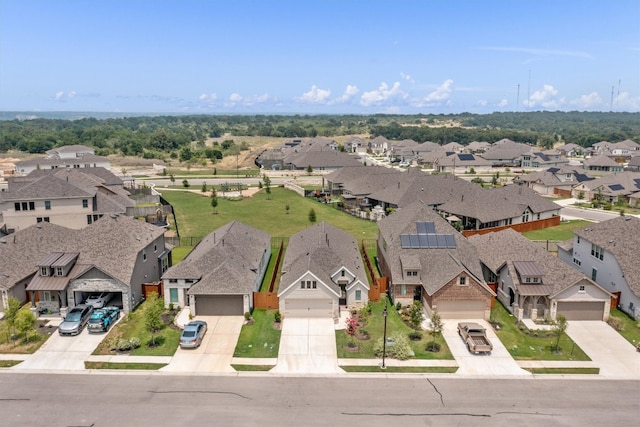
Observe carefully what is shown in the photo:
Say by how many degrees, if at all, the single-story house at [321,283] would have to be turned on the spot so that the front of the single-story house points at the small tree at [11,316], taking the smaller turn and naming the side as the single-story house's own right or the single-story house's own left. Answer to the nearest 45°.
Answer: approximately 90° to the single-story house's own right

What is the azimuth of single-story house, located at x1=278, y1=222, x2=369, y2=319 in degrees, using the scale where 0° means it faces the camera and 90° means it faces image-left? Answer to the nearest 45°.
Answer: approximately 0°

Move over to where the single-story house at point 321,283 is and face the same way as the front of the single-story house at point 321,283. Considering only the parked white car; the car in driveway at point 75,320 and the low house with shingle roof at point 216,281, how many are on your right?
3

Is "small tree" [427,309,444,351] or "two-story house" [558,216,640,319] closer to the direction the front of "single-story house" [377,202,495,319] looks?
the small tree

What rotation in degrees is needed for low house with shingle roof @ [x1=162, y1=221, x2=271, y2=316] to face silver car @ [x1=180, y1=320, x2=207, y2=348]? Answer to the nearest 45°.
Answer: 0° — it already faces it

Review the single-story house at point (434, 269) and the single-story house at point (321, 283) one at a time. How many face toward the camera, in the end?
2

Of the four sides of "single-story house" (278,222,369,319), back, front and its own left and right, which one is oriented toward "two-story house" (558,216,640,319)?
left

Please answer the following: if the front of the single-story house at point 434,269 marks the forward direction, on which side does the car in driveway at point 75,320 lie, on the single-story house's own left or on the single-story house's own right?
on the single-story house's own right

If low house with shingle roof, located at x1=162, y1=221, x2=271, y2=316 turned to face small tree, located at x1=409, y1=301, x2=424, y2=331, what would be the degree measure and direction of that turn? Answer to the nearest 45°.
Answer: approximately 45° to its left

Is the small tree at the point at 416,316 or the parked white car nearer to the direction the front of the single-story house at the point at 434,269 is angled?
the small tree

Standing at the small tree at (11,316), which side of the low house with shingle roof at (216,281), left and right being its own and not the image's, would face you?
right

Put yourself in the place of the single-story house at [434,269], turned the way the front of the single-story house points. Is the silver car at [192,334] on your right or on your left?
on your right

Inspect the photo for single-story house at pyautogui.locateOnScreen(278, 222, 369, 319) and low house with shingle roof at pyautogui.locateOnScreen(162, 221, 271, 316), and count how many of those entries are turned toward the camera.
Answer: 2

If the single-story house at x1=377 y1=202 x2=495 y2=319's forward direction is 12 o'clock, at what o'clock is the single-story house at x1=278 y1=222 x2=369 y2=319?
the single-story house at x1=278 y1=222 x2=369 y2=319 is roughly at 2 o'clock from the single-story house at x1=377 y1=202 x2=495 y2=319.

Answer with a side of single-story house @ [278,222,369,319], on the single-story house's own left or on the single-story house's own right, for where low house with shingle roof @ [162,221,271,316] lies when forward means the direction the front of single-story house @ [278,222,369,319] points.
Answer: on the single-story house's own right
